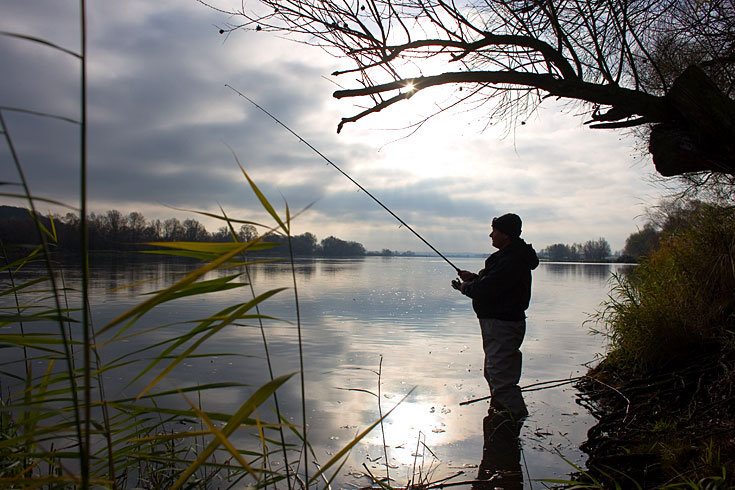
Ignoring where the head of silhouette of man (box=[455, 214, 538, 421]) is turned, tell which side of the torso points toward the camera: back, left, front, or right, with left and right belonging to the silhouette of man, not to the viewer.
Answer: left

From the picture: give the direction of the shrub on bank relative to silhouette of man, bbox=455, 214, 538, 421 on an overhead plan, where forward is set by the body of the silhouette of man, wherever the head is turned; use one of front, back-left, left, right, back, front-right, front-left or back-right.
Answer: back-right
